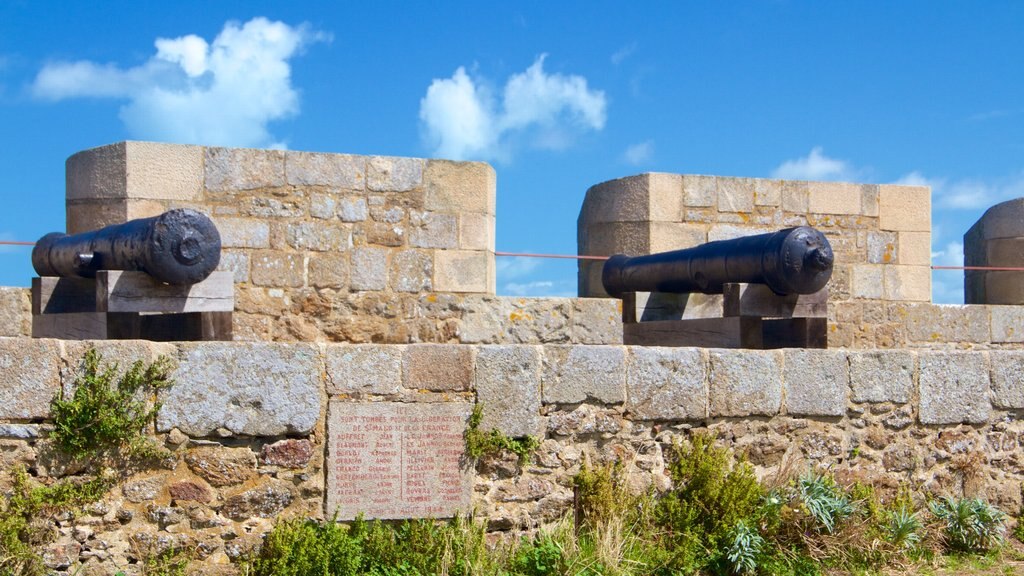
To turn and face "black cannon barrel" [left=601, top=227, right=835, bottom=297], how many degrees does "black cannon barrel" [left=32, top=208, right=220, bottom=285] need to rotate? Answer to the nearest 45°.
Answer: approximately 135° to its right

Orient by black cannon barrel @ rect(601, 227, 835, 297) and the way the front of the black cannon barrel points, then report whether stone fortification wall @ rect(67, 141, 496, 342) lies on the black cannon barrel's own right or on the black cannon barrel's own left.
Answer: on the black cannon barrel's own left

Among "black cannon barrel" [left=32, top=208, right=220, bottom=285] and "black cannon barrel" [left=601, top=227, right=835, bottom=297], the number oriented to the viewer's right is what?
0

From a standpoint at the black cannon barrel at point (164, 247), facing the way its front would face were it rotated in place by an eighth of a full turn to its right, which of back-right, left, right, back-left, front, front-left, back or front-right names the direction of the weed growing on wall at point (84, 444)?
back

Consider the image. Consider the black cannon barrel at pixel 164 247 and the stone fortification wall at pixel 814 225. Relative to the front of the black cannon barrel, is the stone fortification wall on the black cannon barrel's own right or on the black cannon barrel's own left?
on the black cannon barrel's own right

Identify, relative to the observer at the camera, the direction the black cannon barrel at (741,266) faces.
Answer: facing away from the viewer and to the left of the viewer

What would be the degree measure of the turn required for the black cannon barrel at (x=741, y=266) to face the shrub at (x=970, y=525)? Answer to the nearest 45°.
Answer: approximately 180°

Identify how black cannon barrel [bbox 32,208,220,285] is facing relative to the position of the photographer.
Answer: facing away from the viewer and to the left of the viewer

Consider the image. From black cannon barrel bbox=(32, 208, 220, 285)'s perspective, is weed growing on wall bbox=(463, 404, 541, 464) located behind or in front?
behind
